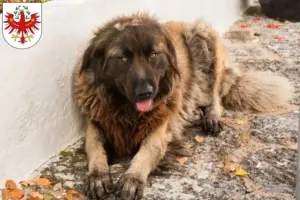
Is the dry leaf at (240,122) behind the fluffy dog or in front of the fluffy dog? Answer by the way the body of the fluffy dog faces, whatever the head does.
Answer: behind

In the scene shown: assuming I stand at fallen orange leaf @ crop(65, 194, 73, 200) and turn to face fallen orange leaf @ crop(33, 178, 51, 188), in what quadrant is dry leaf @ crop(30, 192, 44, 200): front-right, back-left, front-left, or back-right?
front-left

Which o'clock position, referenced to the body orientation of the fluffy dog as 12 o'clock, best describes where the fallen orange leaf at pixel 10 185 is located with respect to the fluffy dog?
The fallen orange leaf is roughly at 12 o'clock from the fluffy dog.

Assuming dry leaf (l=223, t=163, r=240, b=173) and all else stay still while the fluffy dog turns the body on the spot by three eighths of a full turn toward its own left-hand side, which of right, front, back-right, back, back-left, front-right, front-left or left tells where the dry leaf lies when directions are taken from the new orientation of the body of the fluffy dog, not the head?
front

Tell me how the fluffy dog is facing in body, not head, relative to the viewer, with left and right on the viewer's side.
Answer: facing the viewer and to the left of the viewer

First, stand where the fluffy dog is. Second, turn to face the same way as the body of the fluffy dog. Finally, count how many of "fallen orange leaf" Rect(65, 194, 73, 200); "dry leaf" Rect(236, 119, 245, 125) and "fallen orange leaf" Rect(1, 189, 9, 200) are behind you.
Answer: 1

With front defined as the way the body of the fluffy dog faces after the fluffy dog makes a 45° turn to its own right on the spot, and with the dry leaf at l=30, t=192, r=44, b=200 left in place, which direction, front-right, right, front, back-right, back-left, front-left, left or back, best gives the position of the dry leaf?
front-left

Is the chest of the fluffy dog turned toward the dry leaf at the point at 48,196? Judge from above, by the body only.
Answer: yes

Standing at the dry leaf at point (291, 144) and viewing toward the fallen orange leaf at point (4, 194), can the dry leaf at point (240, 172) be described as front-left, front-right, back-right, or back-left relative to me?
front-left

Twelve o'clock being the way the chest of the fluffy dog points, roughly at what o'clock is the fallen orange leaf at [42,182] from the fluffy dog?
The fallen orange leaf is roughly at 12 o'clock from the fluffy dog.

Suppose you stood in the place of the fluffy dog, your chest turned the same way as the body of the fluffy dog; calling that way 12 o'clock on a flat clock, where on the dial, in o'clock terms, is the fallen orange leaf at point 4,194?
The fallen orange leaf is roughly at 12 o'clock from the fluffy dog.

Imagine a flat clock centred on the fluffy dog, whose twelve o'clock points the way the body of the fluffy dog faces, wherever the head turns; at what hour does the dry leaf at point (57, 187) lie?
The dry leaf is roughly at 12 o'clock from the fluffy dog.

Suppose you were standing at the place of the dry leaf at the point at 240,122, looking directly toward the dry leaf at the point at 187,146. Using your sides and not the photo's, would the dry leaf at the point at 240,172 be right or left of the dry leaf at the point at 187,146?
left

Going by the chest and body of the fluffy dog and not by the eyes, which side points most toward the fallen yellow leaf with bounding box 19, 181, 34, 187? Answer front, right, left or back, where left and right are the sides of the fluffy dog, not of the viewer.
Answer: front

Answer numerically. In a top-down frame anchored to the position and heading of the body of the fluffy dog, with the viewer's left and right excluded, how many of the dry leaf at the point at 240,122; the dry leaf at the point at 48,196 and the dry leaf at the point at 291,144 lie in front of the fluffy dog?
1

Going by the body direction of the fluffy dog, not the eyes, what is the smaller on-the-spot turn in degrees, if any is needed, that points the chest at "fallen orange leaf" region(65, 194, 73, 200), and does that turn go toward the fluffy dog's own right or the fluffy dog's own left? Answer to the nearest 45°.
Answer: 0° — it already faces it

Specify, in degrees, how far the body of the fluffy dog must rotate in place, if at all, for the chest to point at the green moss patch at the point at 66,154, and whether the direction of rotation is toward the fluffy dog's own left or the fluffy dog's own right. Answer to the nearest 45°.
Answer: approximately 45° to the fluffy dog's own right
